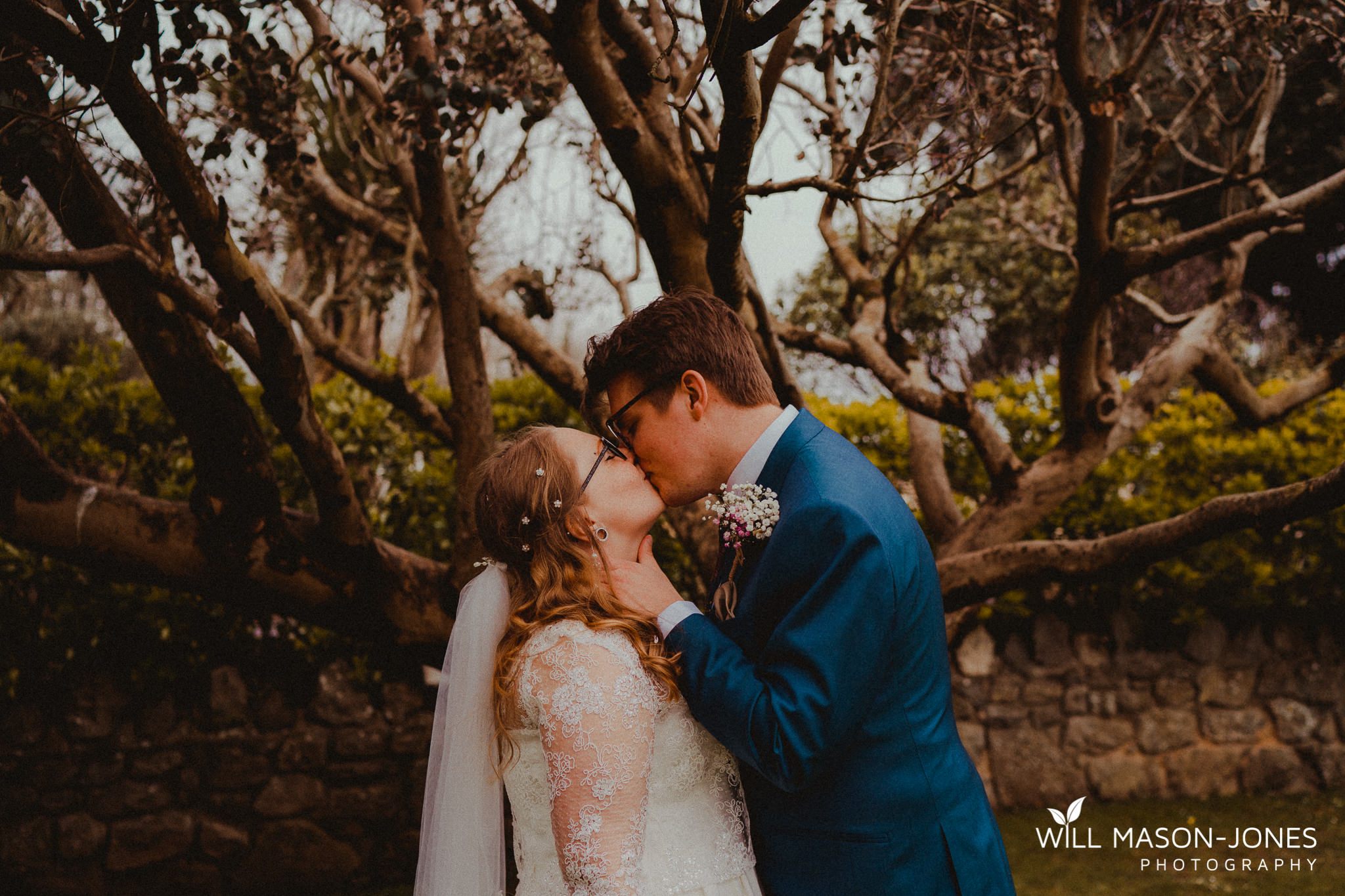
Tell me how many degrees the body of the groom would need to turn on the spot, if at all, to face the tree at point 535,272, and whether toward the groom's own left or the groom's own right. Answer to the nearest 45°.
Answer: approximately 45° to the groom's own right

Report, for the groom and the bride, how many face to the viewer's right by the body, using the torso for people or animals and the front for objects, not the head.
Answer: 1

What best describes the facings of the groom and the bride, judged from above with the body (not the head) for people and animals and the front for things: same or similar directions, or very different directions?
very different directions

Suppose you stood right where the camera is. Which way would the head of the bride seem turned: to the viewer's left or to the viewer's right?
to the viewer's right

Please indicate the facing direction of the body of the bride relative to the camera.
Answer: to the viewer's right

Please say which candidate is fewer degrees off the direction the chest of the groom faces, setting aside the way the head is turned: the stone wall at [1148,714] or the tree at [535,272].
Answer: the tree

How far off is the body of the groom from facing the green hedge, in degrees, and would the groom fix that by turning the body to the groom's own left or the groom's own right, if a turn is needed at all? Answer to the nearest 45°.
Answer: approximately 45° to the groom's own right

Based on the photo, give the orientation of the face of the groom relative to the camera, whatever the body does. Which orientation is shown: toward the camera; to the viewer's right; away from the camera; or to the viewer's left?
to the viewer's left

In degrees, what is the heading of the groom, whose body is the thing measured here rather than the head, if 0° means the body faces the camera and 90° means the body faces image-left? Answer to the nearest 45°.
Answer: approximately 90°

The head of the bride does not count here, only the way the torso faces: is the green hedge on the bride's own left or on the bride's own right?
on the bride's own left
